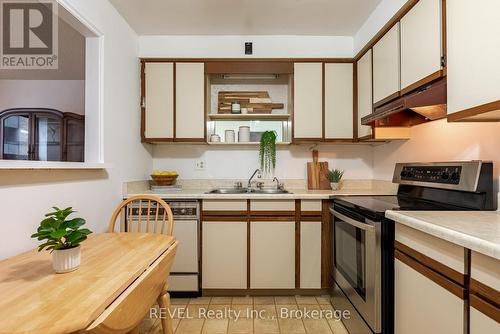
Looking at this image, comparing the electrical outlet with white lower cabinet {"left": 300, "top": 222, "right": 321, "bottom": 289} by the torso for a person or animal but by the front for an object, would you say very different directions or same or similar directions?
same or similar directions

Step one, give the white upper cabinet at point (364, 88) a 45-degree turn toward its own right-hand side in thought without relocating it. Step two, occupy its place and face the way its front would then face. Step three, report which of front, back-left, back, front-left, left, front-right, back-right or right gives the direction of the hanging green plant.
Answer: front-left

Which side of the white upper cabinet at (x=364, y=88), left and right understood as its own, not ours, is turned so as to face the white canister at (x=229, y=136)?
front

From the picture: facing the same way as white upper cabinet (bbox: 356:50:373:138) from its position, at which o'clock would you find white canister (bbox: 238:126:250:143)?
The white canister is roughly at 12 o'clock from the white upper cabinet.

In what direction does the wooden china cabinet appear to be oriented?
toward the camera

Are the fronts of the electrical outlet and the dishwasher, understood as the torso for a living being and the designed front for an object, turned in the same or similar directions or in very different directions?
same or similar directions

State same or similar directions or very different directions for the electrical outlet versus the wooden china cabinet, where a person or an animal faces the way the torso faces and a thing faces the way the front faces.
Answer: same or similar directions

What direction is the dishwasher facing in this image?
toward the camera

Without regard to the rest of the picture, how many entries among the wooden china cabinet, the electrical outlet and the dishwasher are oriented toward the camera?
3

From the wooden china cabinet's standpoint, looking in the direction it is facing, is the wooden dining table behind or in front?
in front

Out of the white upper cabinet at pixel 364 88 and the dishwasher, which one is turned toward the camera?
the dishwasher
